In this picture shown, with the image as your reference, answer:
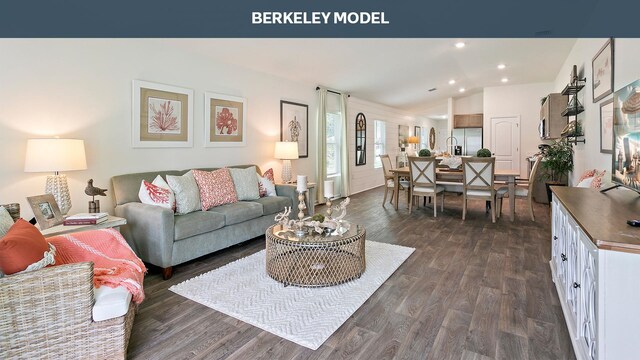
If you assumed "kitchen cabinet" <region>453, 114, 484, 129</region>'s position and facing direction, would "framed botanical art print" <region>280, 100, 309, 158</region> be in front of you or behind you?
in front

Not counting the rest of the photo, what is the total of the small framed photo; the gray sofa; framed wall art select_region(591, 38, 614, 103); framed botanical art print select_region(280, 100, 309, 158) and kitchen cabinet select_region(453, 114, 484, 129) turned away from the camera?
0

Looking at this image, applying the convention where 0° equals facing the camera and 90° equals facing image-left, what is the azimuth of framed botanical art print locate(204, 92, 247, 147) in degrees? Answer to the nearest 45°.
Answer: approximately 315°

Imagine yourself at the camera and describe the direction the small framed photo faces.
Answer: facing the viewer and to the right of the viewer

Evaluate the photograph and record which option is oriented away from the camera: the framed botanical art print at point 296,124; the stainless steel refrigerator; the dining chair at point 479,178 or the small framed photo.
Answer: the dining chair

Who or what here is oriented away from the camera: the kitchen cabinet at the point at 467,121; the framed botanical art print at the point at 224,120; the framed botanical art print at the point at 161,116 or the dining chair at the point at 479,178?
the dining chair

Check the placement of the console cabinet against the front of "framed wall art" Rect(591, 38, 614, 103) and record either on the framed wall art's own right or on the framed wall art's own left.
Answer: on the framed wall art's own left

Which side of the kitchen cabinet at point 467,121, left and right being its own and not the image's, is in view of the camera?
front

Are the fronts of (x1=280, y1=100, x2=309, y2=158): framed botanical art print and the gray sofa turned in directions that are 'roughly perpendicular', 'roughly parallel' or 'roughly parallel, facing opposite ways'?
roughly parallel

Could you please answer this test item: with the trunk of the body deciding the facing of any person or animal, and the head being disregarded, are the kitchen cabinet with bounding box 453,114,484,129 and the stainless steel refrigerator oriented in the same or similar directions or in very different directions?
same or similar directions

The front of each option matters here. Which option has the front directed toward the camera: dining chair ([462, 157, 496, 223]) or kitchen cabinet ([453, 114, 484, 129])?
the kitchen cabinet

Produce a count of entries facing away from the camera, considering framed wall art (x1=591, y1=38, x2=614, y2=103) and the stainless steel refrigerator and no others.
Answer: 0

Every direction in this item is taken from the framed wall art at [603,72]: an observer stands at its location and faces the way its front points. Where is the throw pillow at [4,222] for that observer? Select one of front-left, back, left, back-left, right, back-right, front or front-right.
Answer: front

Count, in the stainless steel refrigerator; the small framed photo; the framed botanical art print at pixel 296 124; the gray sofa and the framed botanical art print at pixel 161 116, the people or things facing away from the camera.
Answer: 0

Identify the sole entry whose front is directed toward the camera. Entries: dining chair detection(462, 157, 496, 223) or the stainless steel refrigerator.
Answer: the stainless steel refrigerator

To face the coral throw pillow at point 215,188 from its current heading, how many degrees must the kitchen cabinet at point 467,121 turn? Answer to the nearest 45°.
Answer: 0° — it already faces it

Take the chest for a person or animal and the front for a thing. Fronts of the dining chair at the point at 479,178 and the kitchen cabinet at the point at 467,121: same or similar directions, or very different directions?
very different directions

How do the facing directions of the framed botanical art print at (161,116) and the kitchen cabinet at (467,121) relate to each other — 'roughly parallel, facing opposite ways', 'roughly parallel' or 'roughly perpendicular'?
roughly perpendicular
